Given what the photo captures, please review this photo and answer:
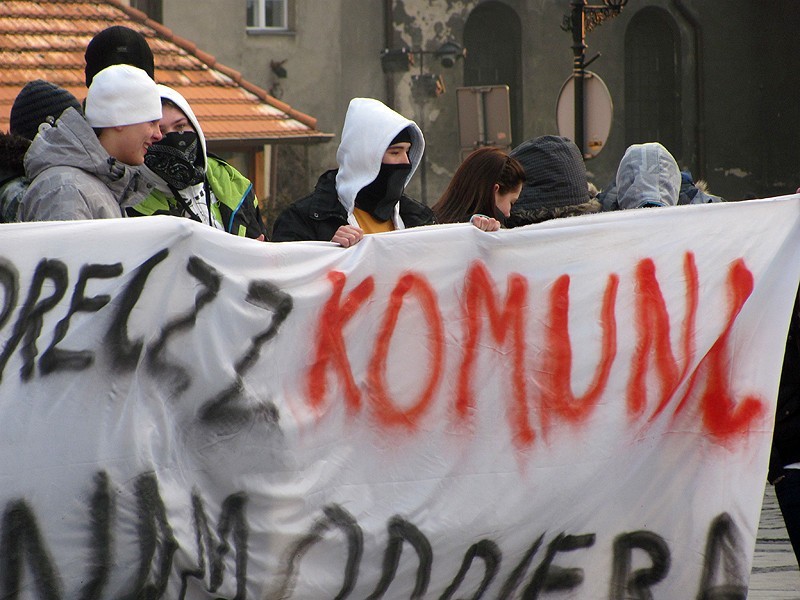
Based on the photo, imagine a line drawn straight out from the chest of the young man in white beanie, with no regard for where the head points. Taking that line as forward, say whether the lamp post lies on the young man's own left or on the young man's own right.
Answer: on the young man's own left

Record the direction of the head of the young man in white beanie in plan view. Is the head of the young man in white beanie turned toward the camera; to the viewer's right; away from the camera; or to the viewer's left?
to the viewer's right

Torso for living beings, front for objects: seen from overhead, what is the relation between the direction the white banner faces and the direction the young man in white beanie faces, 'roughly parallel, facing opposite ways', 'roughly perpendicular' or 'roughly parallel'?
roughly perpendicular

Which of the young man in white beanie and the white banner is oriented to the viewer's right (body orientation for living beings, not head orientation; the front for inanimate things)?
the young man in white beanie

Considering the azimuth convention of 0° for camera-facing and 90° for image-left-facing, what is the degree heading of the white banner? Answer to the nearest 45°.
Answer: approximately 0°

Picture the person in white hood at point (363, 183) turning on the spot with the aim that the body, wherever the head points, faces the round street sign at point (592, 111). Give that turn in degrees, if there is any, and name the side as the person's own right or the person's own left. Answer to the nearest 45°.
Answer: approximately 135° to the person's own left

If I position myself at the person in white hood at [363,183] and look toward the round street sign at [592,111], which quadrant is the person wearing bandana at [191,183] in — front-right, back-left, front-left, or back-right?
back-left

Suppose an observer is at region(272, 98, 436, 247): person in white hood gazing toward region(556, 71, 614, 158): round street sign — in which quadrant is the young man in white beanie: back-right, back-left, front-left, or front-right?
back-left

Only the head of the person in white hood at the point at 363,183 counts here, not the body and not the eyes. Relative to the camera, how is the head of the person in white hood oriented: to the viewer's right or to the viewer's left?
to the viewer's right

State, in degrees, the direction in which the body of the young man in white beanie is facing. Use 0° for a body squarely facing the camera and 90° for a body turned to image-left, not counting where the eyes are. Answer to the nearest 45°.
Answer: approximately 270°
